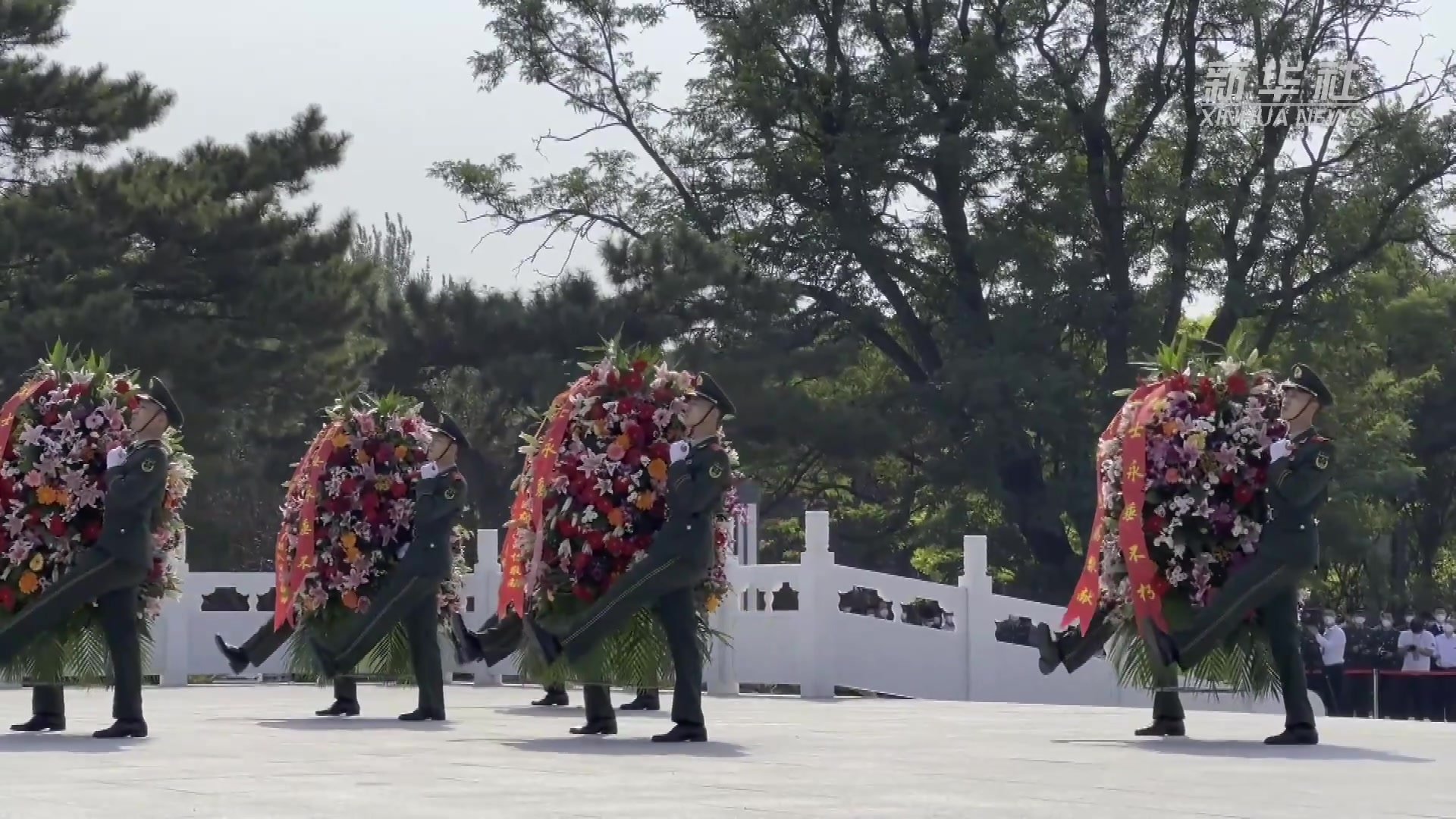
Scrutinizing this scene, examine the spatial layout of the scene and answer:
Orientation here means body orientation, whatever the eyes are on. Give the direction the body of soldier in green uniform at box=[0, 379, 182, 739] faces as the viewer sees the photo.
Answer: to the viewer's left

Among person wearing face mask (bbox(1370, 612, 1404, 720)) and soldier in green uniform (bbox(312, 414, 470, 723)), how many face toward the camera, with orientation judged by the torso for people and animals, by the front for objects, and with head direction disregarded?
1

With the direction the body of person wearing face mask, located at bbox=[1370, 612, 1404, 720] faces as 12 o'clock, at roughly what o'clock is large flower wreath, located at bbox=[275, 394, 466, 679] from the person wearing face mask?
The large flower wreath is roughly at 1 o'clock from the person wearing face mask.

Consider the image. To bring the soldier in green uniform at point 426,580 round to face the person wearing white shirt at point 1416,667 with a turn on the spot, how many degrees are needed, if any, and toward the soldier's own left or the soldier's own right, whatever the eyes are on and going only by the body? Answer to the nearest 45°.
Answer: approximately 135° to the soldier's own right

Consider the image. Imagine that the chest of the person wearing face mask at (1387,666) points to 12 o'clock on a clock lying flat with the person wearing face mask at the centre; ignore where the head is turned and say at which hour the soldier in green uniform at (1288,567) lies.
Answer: The soldier in green uniform is roughly at 12 o'clock from the person wearing face mask.

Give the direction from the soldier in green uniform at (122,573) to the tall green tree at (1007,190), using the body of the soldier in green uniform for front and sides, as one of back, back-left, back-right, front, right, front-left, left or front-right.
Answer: back-right

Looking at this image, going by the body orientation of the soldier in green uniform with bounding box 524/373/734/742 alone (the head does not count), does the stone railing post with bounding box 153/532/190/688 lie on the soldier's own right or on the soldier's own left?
on the soldier's own right

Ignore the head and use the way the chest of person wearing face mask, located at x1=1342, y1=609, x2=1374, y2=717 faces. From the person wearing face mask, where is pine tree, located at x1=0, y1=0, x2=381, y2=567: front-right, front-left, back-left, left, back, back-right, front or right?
right

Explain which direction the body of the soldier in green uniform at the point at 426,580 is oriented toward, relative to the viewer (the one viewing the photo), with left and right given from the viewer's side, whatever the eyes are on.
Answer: facing to the left of the viewer

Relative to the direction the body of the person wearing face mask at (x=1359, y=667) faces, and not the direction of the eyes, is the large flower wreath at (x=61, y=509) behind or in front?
in front

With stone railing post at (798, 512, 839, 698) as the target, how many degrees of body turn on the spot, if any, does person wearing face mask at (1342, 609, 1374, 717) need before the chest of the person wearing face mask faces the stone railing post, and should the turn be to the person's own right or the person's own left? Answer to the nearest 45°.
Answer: approximately 45° to the person's own right

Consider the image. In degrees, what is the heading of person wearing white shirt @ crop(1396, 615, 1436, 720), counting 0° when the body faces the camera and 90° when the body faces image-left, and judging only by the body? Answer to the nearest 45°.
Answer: approximately 0°

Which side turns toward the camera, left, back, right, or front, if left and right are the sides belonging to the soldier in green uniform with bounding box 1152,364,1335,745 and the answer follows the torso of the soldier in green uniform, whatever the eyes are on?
left
